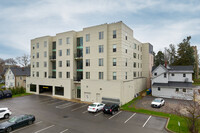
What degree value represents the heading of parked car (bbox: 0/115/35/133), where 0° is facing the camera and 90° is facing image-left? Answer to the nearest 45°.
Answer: approximately 45°

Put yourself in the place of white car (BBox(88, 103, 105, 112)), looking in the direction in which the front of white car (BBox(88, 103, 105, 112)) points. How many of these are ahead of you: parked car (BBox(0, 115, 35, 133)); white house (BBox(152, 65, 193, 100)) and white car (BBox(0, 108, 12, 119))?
1

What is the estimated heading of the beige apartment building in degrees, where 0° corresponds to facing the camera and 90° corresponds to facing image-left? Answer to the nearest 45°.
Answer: approximately 45°

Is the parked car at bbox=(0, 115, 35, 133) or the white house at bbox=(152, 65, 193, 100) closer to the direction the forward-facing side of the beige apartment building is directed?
the parked car

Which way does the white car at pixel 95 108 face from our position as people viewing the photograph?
facing away from the viewer and to the right of the viewer
